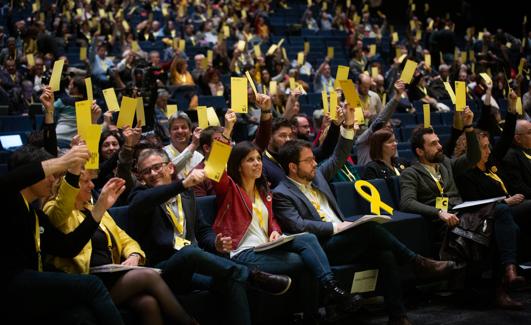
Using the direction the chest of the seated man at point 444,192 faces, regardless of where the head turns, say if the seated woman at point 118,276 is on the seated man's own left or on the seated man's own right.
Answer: on the seated man's own right

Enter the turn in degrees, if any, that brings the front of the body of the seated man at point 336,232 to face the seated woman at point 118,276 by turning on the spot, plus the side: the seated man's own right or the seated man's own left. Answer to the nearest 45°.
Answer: approximately 90° to the seated man's own right

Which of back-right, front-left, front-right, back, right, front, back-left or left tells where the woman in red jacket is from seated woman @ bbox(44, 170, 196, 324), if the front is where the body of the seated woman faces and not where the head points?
left

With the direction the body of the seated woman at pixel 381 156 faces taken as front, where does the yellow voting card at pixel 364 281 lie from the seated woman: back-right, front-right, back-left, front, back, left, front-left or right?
front-right

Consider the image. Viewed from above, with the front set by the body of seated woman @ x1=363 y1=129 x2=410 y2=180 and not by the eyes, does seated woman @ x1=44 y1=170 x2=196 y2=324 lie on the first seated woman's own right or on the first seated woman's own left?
on the first seated woman's own right

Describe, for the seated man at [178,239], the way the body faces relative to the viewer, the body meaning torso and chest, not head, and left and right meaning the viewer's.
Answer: facing the viewer and to the right of the viewer

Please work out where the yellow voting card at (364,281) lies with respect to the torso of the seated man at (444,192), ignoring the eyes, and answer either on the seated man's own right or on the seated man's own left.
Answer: on the seated man's own right
